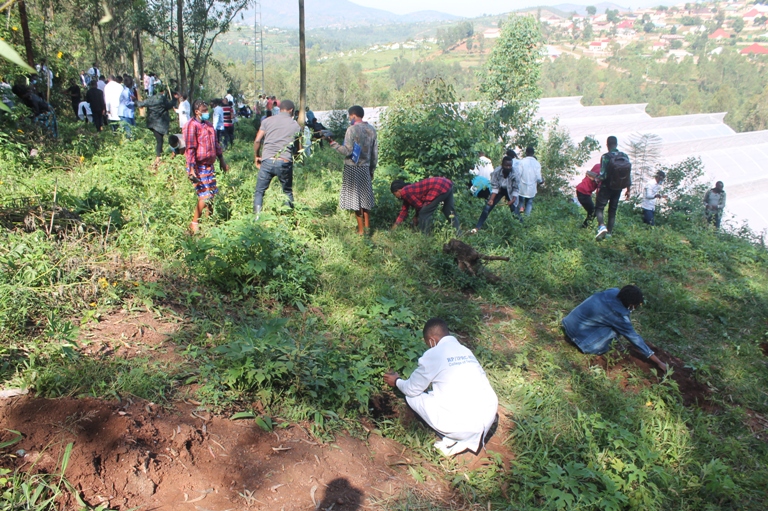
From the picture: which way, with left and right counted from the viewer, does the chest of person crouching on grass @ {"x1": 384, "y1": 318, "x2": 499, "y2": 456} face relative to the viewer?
facing away from the viewer and to the left of the viewer

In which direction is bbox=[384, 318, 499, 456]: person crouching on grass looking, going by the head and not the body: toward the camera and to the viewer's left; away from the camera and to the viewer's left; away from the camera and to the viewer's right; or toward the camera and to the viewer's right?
away from the camera and to the viewer's left

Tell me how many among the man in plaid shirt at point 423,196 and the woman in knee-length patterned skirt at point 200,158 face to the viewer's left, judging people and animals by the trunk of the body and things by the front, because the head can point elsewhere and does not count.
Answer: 1

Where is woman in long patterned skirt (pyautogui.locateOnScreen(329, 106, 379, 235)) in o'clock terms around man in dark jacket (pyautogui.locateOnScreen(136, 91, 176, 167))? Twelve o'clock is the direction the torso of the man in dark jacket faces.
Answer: The woman in long patterned skirt is roughly at 5 o'clock from the man in dark jacket.

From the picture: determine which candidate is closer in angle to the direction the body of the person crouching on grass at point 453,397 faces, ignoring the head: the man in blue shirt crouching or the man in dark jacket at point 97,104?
the man in dark jacket

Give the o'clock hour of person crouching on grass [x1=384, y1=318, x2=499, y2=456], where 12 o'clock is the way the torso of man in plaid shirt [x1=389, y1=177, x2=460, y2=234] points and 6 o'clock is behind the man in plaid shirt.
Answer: The person crouching on grass is roughly at 9 o'clock from the man in plaid shirt.

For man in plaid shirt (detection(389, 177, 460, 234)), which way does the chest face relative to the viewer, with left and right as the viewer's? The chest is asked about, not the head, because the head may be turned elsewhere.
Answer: facing to the left of the viewer

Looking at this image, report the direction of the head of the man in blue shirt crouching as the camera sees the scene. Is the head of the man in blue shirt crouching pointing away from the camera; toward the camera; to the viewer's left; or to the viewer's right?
to the viewer's right

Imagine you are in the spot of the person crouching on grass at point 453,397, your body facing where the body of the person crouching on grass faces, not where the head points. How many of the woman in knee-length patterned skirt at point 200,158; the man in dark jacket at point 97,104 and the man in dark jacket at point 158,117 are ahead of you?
3

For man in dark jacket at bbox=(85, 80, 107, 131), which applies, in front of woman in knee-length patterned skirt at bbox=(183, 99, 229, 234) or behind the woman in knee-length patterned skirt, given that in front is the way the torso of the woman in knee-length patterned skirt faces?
behind

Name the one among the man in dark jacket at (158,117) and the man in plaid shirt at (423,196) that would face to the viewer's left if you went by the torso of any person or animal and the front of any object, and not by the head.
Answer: the man in plaid shirt
